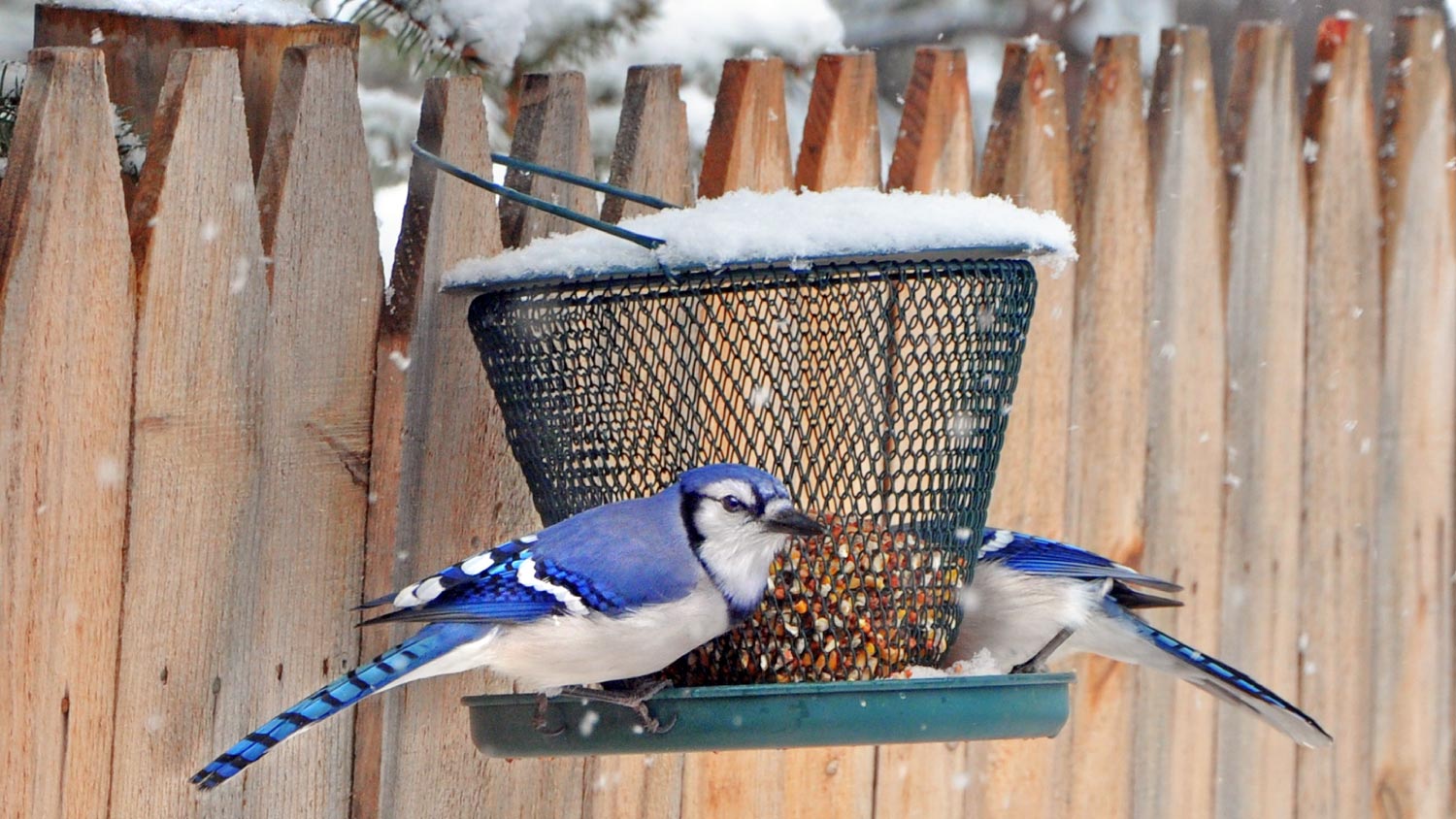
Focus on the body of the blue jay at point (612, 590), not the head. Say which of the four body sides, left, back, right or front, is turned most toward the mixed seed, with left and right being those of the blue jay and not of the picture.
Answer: front

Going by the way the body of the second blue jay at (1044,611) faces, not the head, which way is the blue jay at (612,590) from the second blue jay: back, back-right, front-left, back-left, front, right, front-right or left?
front-left

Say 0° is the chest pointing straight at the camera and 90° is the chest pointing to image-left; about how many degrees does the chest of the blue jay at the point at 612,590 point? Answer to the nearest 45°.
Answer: approximately 270°

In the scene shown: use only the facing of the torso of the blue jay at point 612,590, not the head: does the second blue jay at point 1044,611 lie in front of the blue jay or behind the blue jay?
in front

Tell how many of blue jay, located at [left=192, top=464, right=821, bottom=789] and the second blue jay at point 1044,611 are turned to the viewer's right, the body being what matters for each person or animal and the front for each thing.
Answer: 1

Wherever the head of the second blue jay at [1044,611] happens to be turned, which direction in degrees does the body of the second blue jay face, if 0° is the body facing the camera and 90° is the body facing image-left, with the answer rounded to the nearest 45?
approximately 90°
